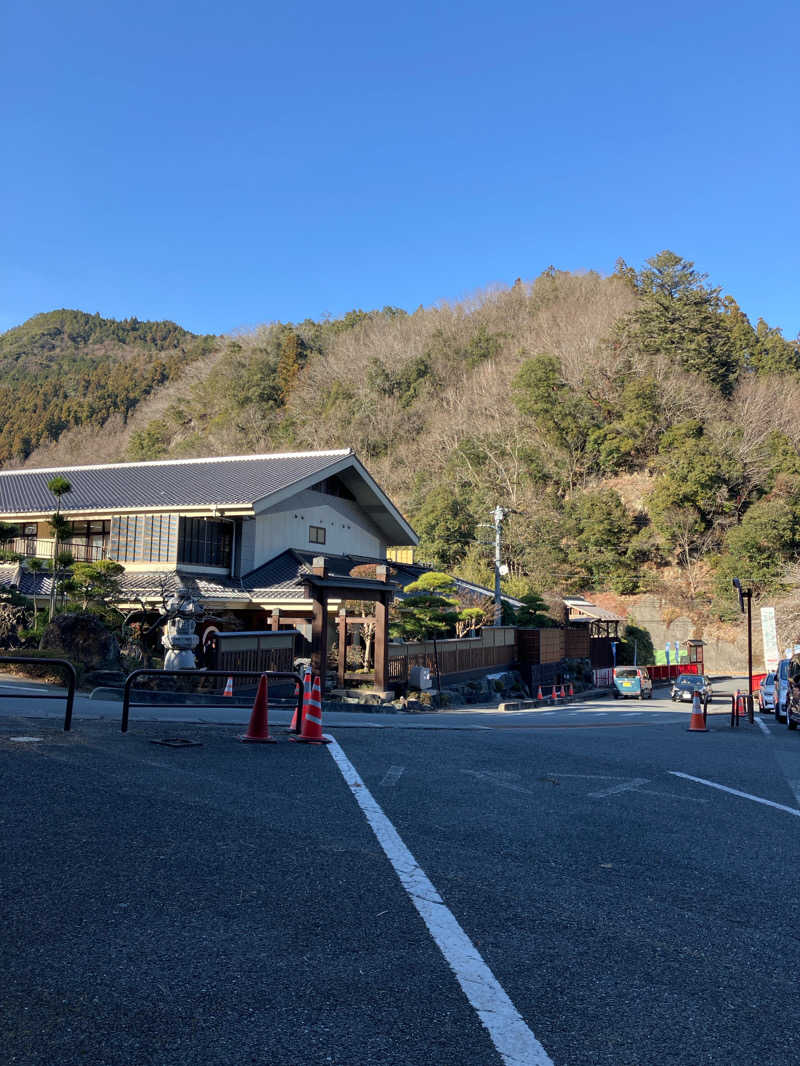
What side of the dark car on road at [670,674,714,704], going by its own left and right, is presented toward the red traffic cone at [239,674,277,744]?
front

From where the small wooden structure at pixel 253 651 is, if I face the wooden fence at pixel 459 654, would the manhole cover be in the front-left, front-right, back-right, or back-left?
back-right

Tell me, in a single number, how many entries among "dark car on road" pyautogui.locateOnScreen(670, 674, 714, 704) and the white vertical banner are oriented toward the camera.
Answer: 2

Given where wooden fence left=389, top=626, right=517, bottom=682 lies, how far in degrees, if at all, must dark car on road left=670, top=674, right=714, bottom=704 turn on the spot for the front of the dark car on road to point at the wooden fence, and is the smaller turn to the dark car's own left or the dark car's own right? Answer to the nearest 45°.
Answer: approximately 45° to the dark car's own right

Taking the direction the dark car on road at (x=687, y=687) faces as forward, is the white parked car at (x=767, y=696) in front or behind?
in front
